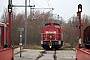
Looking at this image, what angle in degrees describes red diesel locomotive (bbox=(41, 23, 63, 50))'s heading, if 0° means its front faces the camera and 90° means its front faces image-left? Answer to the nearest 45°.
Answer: approximately 0°
